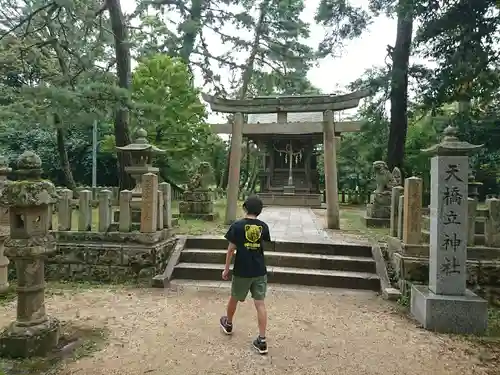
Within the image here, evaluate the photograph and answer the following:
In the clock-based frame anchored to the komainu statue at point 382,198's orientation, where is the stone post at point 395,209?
The stone post is roughly at 9 o'clock from the komainu statue.

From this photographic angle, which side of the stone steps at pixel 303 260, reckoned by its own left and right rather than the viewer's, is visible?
front

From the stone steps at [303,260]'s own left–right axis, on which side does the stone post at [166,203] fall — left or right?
on its right

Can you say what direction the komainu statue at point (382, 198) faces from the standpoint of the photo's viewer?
facing to the left of the viewer

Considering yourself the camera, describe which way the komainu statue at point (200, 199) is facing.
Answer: facing to the right of the viewer

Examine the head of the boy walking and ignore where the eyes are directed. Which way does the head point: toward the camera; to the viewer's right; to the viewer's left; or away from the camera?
away from the camera

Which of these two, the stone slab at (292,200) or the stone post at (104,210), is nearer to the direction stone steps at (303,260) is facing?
the stone post

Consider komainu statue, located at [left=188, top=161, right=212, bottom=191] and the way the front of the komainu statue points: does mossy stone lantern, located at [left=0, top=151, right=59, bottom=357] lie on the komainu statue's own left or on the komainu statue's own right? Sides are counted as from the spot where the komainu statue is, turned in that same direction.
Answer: on the komainu statue's own right

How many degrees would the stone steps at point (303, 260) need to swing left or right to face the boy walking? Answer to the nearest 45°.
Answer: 0° — it already faces them

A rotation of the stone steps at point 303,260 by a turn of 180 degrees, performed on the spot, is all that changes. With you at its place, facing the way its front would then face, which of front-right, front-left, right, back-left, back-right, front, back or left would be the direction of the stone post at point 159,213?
left

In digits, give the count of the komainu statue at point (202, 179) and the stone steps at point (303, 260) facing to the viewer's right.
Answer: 1

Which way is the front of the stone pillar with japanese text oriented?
toward the camera

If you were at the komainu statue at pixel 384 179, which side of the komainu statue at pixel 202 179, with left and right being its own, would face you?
front

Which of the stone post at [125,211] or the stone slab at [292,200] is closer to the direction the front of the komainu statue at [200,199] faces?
the stone slab

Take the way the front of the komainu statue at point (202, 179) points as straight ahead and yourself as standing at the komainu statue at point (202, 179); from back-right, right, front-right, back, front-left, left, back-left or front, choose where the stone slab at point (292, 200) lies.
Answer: front-left
